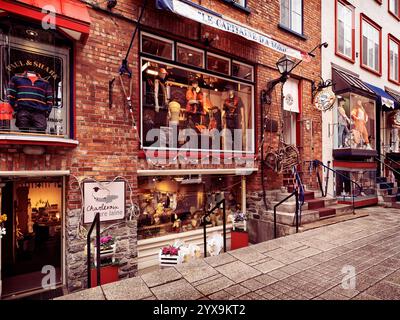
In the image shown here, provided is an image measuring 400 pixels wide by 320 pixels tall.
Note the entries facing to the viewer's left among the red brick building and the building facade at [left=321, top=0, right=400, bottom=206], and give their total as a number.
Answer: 0

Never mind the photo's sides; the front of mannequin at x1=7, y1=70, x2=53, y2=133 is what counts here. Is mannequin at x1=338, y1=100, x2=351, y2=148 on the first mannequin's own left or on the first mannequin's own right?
on the first mannequin's own left

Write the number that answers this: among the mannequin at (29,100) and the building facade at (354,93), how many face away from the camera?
0

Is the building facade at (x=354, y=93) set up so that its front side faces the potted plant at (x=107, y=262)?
no

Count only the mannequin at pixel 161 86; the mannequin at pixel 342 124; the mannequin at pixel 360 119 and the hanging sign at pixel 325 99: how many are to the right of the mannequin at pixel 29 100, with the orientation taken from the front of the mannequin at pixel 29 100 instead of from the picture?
0

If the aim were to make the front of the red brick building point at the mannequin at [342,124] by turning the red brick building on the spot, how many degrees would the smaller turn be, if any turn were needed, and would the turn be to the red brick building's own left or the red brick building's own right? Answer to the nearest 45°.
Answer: approximately 90° to the red brick building's own left

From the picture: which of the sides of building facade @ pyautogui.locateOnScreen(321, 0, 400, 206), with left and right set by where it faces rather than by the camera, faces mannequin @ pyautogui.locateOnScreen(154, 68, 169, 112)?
right

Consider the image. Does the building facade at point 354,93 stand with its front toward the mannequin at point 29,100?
no

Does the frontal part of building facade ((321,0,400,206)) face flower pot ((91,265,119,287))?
no

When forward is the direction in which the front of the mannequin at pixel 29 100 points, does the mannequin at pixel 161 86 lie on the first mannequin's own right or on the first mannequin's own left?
on the first mannequin's own left

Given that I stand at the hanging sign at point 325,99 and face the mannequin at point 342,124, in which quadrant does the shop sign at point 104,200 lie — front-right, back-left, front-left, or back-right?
back-left

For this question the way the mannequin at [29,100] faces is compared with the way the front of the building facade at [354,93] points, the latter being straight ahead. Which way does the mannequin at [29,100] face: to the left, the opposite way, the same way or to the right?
the same way

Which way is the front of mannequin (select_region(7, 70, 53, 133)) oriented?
toward the camera

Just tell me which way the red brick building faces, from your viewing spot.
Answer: facing the viewer and to the right of the viewer

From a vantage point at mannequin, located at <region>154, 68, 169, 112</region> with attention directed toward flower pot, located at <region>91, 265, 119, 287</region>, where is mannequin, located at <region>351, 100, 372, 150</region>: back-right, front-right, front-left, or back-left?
back-left

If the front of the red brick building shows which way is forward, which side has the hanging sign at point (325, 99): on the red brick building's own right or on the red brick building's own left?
on the red brick building's own left
